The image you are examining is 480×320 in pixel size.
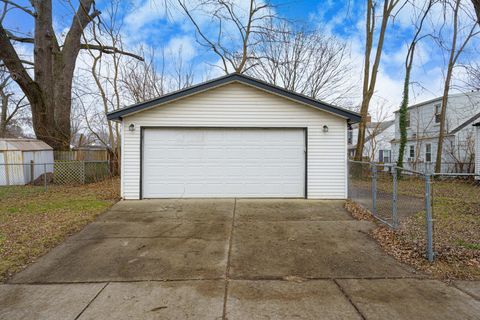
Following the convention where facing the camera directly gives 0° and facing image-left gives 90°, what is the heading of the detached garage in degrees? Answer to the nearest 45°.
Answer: approximately 0°

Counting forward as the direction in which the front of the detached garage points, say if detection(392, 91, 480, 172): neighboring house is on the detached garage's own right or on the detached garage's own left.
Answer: on the detached garage's own left

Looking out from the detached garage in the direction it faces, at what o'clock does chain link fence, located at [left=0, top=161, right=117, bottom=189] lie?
The chain link fence is roughly at 4 o'clock from the detached garage.

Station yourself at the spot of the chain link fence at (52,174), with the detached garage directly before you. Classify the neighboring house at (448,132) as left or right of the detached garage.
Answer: left

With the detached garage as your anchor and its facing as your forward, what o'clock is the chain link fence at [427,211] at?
The chain link fence is roughly at 10 o'clock from the detached garage.

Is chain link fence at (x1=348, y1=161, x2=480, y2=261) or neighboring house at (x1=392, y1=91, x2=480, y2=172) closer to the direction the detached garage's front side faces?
the chain link fence

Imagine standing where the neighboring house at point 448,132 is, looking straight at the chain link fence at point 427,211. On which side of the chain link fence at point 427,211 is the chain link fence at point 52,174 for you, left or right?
right
